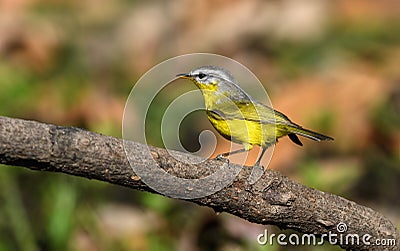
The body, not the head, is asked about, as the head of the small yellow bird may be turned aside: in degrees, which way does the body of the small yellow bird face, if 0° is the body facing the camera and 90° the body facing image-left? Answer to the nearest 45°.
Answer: approximately 90°
